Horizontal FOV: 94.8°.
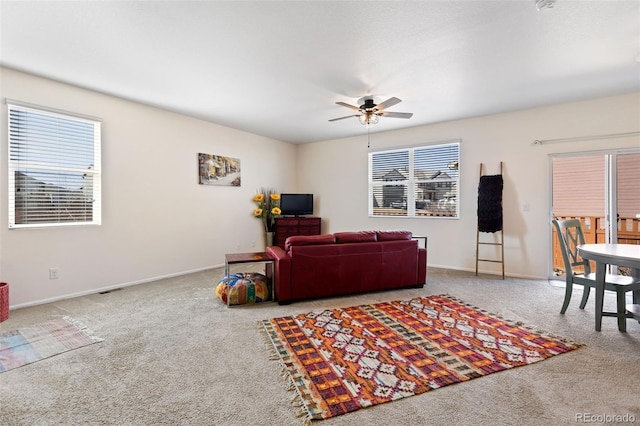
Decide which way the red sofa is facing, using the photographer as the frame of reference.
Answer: facing away from the viewer and to the left of the viewer

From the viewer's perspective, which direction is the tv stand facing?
toward the camera

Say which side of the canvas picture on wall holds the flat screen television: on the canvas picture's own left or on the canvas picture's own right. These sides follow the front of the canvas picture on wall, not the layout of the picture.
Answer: on the canvas picture's own left

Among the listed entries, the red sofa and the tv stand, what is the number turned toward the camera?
1

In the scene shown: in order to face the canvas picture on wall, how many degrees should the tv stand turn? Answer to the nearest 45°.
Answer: approximately 45° to its right

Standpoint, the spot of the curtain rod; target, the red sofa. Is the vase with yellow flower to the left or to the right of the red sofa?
right

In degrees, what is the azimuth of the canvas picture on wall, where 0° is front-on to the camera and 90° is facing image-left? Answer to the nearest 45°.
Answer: approximately 315°

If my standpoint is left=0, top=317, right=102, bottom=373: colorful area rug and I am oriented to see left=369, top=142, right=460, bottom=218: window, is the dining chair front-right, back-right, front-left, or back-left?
front-right

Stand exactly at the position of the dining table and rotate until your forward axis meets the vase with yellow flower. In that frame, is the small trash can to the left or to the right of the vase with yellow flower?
left

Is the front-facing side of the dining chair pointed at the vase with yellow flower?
no

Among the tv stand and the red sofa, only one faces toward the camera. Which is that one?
the tv stand

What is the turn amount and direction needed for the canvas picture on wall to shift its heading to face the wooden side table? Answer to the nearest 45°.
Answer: approximately 45° to its right

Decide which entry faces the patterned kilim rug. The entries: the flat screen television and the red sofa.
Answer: the flat screen television

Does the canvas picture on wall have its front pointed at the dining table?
yes

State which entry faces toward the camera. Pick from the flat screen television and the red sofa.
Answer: the flat screen television

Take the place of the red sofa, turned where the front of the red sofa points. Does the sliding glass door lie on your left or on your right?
on your right
